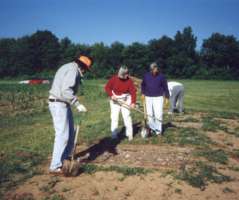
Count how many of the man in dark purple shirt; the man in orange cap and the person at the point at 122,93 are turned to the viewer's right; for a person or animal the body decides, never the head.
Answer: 1

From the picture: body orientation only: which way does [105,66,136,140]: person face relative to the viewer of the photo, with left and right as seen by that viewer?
facing the viewer

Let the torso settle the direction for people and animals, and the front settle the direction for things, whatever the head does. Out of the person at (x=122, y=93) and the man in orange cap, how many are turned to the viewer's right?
1

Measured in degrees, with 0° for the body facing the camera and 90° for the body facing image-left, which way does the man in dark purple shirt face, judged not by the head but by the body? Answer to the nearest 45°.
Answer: approximately 0°

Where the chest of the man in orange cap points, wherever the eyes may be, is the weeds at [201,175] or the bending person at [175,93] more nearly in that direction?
the weeds

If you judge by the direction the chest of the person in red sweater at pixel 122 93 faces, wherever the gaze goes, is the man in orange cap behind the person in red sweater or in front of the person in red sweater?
in front

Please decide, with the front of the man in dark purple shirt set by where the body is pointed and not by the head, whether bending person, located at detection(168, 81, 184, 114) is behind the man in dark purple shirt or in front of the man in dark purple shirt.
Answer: behind

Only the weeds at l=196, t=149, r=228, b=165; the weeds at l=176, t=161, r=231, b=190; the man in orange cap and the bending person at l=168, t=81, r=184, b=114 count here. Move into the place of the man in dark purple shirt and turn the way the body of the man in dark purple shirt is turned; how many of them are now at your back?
1

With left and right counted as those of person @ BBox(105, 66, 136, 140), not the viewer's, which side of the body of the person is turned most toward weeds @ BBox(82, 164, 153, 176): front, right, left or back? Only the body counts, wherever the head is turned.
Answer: front

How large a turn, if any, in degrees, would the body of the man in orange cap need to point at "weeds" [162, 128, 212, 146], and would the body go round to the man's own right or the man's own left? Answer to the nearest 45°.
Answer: approximately 45° to the man's own left

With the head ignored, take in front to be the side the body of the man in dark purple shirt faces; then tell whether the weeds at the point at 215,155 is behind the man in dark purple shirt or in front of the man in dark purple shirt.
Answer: in front

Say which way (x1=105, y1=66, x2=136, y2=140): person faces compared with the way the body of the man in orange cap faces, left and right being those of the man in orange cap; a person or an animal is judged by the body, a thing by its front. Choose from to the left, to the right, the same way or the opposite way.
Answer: to the right

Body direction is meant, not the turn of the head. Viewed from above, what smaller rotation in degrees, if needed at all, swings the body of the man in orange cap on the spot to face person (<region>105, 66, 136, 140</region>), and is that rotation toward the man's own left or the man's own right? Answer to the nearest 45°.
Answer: approximately 45° to the man's own left

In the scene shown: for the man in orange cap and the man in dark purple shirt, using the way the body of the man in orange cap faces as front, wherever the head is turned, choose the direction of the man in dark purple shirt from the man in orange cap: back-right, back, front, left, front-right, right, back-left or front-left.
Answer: front-left

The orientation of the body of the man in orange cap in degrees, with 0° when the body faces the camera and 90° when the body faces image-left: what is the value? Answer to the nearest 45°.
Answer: approximately 270°
